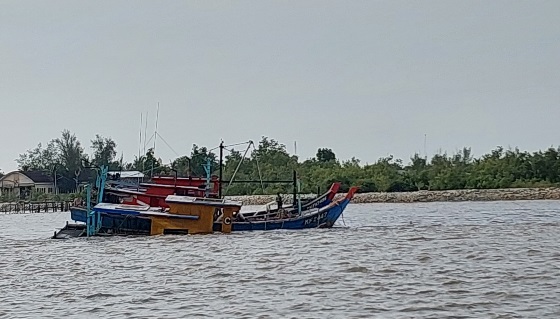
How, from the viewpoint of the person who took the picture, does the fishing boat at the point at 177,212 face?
facing to the right of the viewer
